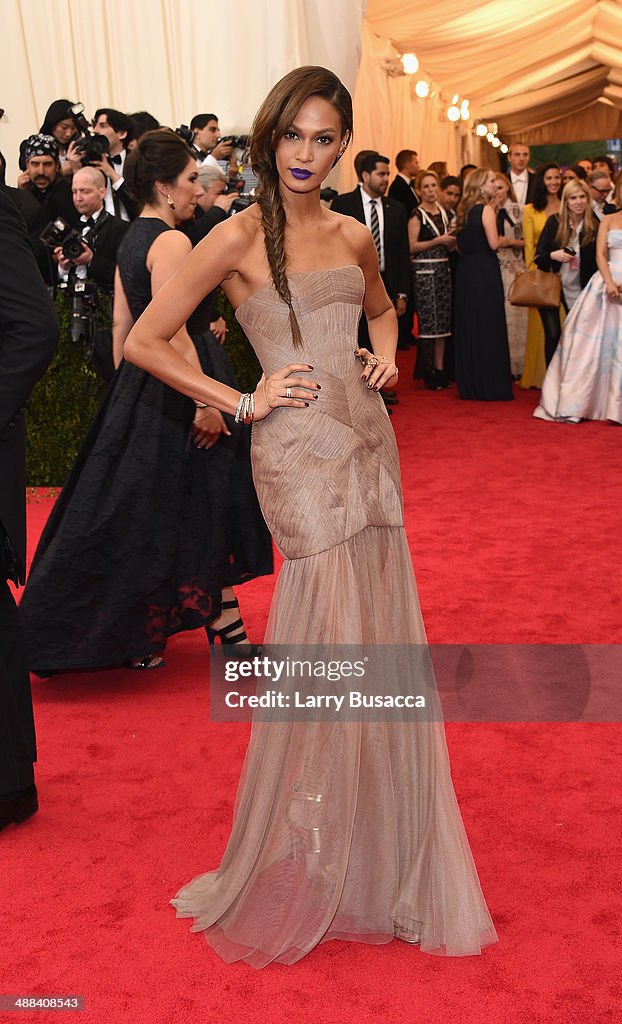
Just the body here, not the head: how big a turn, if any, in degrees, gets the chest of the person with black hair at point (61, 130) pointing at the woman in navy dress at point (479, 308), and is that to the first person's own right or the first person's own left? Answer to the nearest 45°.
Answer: approximately 90° to the first person's own left

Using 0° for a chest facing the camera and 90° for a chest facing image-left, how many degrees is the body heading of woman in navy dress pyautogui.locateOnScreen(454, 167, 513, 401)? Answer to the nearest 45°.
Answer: approximately 225°

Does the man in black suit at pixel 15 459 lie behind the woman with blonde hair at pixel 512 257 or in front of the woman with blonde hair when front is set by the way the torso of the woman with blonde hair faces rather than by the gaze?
in front

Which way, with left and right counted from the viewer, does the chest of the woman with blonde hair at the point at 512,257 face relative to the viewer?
facing the viewer and to the left of the viewer

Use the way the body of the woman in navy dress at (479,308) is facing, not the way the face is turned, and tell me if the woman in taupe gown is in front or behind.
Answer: behind

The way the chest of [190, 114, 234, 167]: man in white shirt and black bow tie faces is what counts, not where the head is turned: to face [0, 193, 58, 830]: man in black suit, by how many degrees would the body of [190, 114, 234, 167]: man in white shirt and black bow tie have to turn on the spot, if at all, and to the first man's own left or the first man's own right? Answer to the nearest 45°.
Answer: approximately 45° to the first man's own right

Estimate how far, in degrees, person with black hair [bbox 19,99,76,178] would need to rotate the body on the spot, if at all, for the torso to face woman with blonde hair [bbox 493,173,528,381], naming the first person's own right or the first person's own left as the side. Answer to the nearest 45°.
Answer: approximately 90° to the first person's own left
